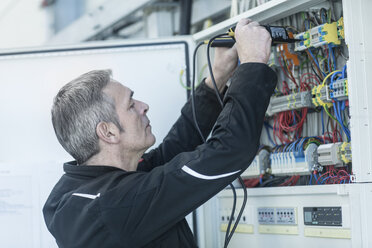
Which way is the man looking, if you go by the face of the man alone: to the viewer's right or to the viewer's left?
to the viewer's right

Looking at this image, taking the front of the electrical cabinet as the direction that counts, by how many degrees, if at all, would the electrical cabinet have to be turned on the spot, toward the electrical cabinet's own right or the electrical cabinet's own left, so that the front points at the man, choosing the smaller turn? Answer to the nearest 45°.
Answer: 0° — it already faces them
